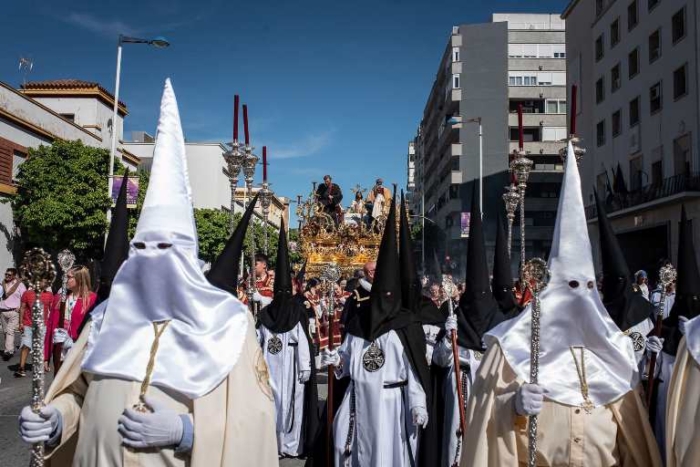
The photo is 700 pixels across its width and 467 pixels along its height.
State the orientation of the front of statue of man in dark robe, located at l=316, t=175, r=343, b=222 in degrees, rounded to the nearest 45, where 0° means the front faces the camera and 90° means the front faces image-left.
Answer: approximately 0°

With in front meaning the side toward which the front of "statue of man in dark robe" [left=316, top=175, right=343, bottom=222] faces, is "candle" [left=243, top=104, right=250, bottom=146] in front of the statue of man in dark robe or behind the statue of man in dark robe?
in front

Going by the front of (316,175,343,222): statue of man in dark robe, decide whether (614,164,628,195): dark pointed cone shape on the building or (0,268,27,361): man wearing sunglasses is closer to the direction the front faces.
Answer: the man wearing sunglasses

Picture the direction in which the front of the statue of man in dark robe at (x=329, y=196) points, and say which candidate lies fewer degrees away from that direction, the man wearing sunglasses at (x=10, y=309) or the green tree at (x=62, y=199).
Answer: the man wearing sunglasses

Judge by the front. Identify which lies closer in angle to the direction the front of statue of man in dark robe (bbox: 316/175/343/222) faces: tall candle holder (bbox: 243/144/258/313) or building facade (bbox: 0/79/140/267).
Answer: the tall candle holder

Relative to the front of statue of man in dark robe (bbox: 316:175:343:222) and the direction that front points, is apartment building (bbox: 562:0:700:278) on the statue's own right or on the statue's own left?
on the statue's own left

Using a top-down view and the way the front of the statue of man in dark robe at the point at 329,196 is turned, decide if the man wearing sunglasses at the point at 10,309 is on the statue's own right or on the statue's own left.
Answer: on the statue's own right
